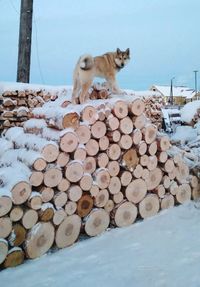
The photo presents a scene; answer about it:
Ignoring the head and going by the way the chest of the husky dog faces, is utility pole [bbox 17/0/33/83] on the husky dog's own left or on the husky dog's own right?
on the husky dog's own left

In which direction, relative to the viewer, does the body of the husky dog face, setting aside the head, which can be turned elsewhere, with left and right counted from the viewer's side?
facing away from the viewer and to the right of the viewer
